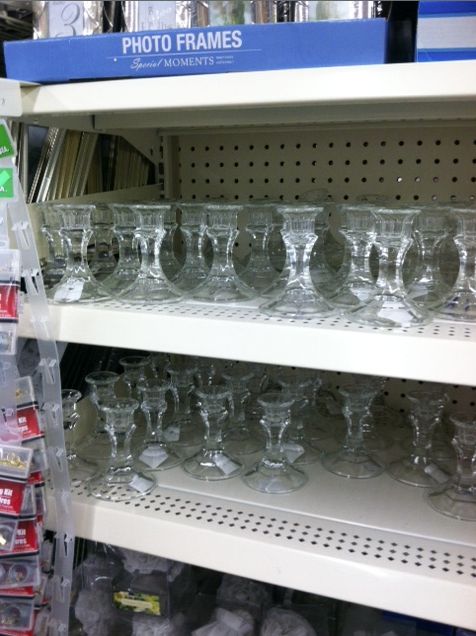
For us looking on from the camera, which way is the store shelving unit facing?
facing the viewer and to the left of the viewer
